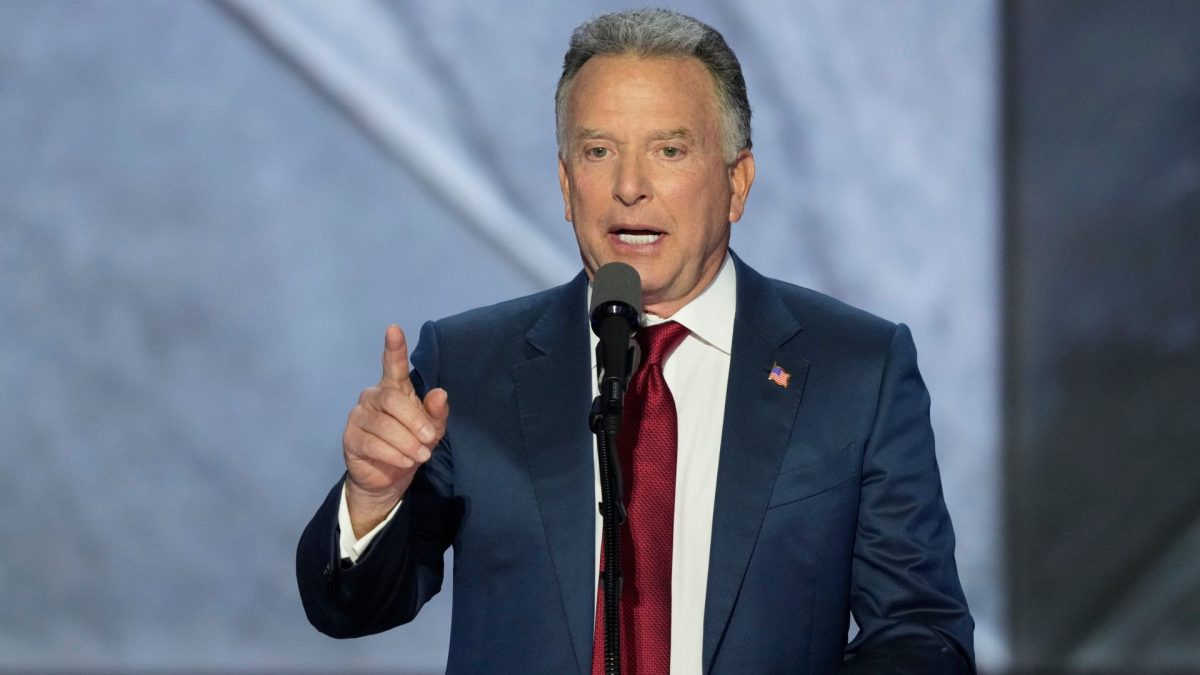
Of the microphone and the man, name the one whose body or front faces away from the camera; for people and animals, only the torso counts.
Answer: the microphone

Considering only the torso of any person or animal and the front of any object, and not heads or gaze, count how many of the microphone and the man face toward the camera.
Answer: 1

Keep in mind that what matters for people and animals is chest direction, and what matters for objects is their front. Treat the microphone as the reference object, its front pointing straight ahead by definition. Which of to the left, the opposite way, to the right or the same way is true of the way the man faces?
the opposite way

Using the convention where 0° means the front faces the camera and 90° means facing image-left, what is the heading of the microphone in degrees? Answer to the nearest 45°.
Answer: approximately 180°
